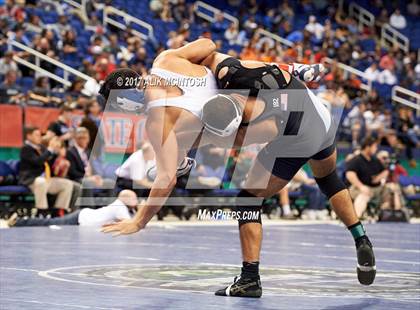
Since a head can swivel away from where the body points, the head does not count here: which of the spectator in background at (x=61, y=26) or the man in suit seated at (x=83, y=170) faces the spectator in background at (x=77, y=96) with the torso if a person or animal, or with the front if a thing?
the spectator in background at (x=61, y=26)

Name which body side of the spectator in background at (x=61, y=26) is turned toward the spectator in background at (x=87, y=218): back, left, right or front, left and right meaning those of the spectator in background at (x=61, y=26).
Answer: front

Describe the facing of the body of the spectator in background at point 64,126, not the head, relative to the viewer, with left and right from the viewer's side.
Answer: facing the viewer and to the right of the viewer

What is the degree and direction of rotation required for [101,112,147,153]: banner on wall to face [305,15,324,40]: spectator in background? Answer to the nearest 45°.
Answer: approximately 135° to its left

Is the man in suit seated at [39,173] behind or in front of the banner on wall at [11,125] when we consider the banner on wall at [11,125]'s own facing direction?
in front

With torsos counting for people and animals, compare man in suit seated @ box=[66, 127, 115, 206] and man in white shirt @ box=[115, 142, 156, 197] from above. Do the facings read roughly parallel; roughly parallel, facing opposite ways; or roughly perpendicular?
roughly parallel

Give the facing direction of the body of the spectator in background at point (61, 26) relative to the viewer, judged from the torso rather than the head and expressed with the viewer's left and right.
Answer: facing the viewer

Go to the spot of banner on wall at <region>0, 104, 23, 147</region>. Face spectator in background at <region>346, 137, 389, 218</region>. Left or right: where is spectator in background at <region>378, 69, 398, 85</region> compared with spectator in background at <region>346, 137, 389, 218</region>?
left

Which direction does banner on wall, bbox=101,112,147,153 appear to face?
toward the camera

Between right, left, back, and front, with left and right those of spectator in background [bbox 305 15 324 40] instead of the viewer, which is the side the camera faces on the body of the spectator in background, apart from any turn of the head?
front

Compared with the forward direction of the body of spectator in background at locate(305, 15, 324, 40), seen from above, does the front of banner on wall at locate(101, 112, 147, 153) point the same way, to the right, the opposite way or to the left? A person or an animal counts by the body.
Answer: the same way

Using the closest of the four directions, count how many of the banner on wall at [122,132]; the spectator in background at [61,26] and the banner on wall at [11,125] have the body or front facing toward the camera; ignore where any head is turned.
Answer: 3
